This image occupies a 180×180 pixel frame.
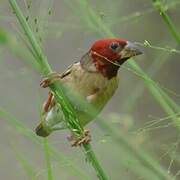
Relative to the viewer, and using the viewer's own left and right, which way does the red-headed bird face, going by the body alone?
facing the viewer and to the right of the viewer
